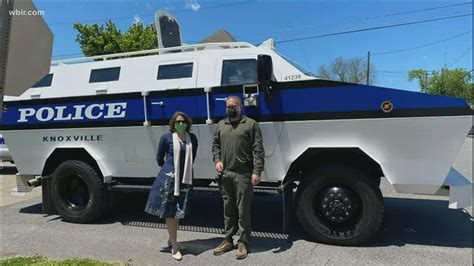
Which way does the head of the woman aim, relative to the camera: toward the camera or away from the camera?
toward the camera

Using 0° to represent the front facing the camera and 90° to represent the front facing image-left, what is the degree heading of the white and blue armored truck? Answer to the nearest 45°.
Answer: approximately 270°

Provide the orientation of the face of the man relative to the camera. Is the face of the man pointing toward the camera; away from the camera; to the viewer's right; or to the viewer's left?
toward the camera
